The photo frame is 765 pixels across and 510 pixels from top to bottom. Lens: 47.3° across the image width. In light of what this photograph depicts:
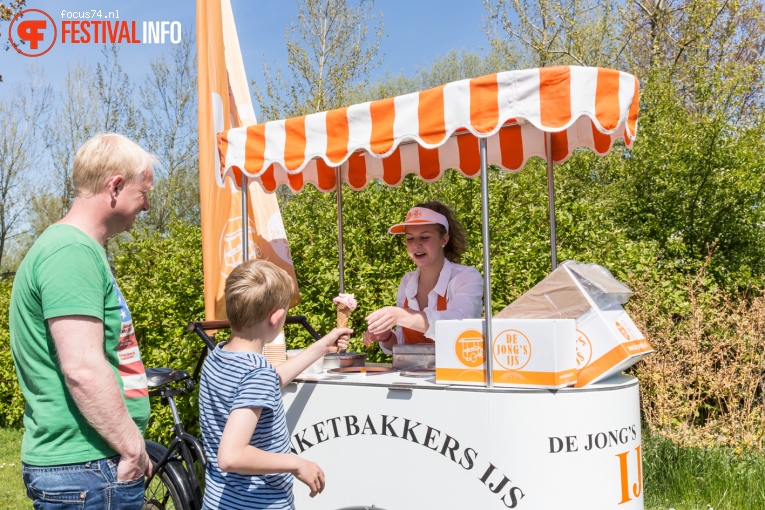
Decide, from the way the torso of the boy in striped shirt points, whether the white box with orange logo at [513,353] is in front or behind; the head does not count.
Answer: in front

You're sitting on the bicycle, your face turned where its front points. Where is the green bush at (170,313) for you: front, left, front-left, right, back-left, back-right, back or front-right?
front-left

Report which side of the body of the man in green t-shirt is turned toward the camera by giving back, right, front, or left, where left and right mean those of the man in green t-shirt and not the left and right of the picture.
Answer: right

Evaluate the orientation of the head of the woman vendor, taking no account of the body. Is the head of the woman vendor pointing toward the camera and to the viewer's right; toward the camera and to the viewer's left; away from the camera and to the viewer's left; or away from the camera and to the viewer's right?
toward the camera and to the viewer's left

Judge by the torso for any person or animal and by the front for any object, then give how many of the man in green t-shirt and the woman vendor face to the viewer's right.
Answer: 1

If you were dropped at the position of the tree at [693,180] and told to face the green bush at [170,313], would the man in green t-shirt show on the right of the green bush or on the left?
left

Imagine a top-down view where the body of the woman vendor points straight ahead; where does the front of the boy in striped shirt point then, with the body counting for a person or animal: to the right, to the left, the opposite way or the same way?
the opposite way

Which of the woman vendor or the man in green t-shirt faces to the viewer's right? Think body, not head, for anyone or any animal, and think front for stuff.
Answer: the man in green t-shirt

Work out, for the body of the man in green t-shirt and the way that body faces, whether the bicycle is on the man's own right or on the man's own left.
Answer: on the man's own left

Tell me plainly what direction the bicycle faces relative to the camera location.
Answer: facing away from the viewer and to the right of the viewer

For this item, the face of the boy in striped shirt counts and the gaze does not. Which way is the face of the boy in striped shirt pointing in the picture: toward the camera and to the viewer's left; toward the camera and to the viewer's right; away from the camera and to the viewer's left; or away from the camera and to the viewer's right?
away from the camera and to the viewer's right

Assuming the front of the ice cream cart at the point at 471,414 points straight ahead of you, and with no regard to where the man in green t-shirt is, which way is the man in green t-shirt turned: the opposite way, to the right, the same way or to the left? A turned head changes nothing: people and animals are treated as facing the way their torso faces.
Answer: to the left

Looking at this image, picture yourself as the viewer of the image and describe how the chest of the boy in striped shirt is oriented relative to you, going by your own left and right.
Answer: facing away from the viewer and to the right of the viewer

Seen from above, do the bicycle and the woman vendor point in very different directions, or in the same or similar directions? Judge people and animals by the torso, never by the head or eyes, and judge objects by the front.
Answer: very different directions

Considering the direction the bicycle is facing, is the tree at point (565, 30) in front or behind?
in front

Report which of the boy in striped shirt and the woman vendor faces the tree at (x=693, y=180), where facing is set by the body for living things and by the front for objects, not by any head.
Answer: the boy in striped shirt

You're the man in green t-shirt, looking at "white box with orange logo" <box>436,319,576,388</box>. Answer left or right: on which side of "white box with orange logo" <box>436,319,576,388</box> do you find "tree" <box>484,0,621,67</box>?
left
